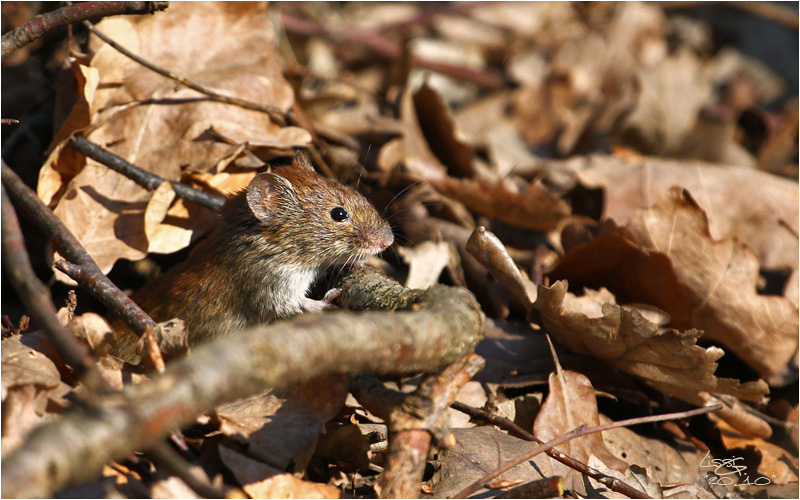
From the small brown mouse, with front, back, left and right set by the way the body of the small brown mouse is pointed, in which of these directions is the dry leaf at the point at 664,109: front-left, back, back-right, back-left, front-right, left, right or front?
front-left

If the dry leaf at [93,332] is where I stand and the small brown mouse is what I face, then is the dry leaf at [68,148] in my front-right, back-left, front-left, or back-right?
front-left

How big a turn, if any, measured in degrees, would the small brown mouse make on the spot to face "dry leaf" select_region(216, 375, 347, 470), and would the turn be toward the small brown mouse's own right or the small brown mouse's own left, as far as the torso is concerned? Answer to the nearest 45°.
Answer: approximately 90° to the small brown mouse's own right

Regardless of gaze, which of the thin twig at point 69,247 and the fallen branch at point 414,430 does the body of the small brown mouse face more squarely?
the fallen branch

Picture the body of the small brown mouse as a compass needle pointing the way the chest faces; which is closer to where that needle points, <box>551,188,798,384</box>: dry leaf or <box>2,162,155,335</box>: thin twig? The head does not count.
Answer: the dry leaf

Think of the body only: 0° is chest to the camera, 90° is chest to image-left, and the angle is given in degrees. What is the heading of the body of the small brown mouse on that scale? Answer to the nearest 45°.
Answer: approximately 270°

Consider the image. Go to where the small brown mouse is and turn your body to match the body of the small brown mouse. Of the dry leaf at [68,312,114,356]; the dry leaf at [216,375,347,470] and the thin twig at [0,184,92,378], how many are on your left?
0

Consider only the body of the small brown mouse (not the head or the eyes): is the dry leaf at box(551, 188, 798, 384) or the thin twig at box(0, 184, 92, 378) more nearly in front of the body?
the dry leaf

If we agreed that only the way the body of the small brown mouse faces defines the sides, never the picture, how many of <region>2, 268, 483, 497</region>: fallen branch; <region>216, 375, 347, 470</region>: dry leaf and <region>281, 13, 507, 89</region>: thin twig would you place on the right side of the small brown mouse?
2
